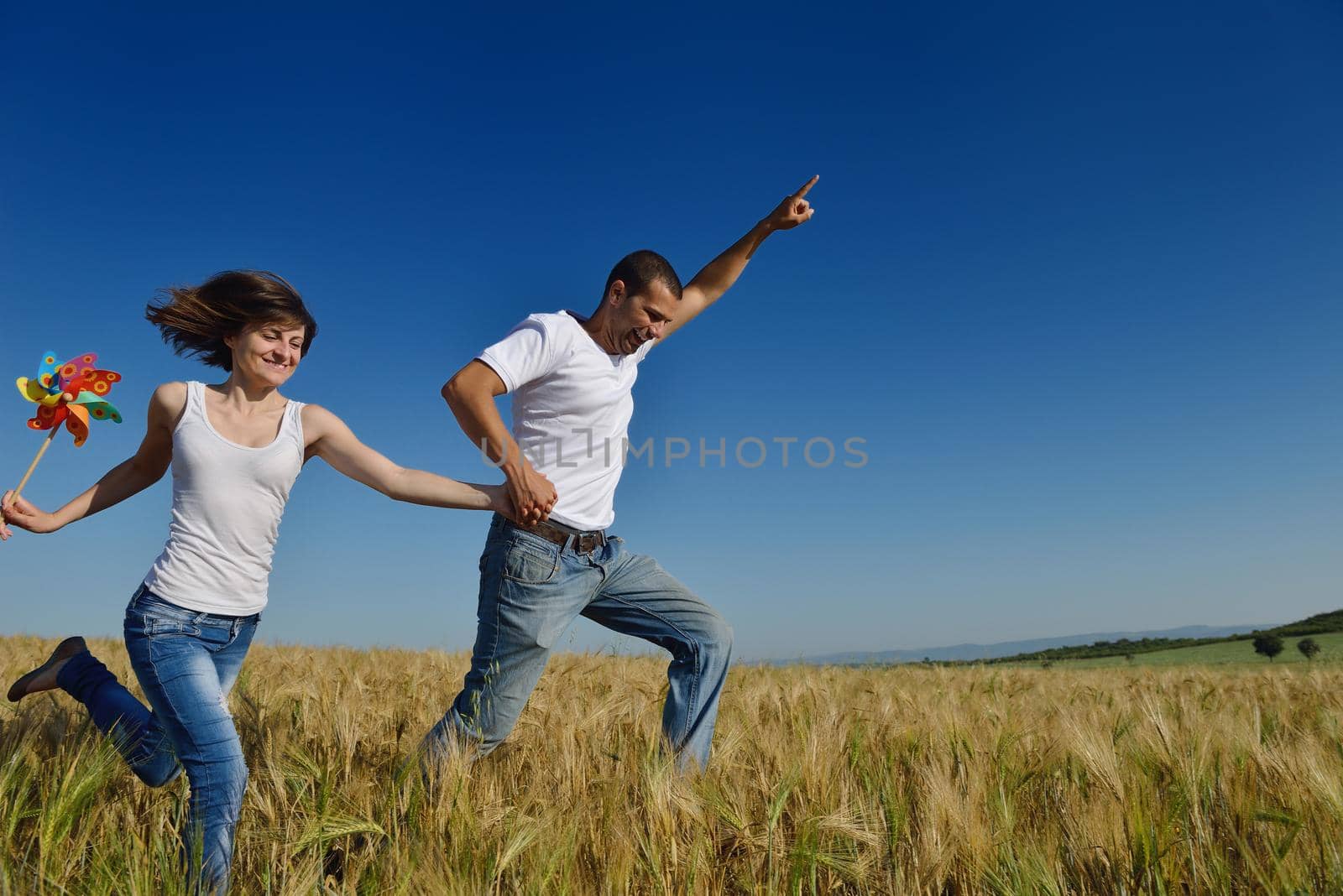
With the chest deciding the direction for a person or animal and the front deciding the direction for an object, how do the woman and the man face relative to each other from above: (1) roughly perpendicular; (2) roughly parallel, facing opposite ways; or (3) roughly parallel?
roughly parallel

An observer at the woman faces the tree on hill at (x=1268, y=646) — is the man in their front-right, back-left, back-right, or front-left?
front-right

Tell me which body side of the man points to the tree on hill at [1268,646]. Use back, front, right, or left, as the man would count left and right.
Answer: left

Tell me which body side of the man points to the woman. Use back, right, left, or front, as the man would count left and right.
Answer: right

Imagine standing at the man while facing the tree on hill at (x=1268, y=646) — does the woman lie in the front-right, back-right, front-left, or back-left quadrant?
back-left

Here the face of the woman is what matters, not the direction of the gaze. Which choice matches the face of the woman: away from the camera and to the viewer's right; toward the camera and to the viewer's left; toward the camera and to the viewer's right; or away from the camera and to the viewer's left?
toward the camera and to the viewer's right

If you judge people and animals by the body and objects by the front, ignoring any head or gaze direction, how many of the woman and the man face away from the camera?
0

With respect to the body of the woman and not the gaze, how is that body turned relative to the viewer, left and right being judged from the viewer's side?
facing the viewer and to the right of the viewer

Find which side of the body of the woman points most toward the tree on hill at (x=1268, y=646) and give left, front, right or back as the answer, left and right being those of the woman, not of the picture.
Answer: left
